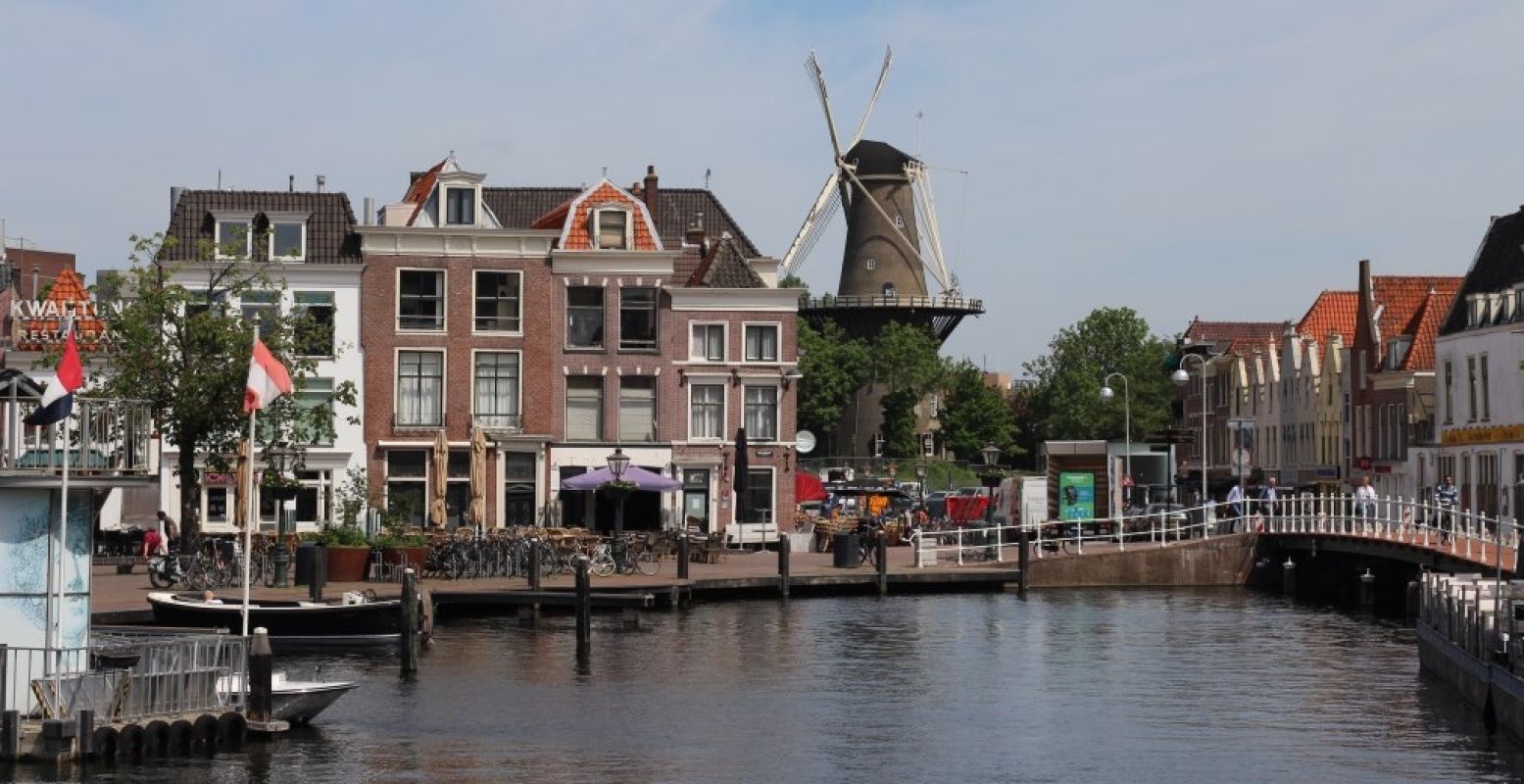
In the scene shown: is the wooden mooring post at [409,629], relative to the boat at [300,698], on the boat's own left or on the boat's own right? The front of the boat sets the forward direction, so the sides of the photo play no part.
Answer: on the boat's own left

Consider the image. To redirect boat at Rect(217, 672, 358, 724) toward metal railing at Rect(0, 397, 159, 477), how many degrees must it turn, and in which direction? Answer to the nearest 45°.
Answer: approximately 135° to its right

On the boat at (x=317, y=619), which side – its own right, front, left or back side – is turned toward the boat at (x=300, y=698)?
left

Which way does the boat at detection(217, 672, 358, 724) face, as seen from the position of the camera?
facing to the right of the viewer

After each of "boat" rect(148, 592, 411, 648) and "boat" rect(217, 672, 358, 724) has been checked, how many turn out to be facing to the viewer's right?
1

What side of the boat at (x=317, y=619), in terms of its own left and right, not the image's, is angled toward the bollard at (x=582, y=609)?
back

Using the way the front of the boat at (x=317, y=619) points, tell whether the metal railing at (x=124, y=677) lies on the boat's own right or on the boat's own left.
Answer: on the boat's own left

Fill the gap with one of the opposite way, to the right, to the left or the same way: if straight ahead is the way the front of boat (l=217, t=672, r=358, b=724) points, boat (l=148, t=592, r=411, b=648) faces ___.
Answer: the opposite way

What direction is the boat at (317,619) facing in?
to the viewer's left
